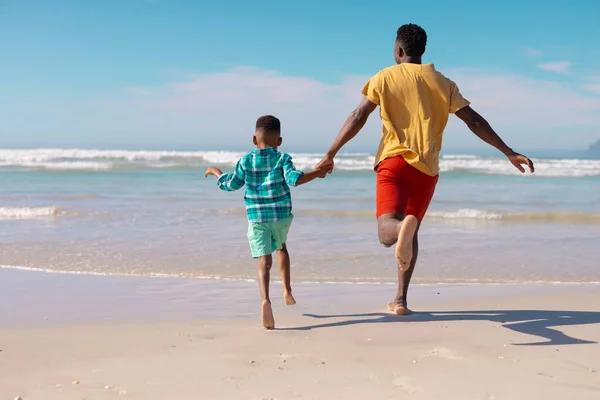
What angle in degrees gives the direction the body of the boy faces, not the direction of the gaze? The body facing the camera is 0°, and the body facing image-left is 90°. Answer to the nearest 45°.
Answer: approximately 180°

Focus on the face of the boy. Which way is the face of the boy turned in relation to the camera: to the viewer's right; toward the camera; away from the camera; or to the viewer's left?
away from the camera

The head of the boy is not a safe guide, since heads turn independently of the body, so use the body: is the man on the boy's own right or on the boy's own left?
on the boy's own right
